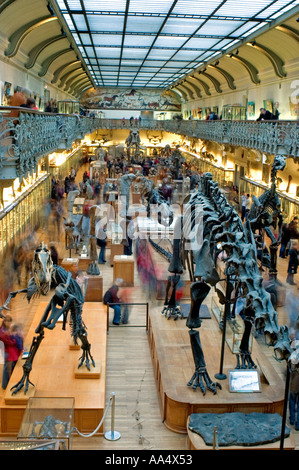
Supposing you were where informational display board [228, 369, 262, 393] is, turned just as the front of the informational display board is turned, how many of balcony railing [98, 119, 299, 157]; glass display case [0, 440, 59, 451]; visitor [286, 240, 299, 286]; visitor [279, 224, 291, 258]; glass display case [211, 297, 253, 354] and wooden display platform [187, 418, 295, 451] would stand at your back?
4

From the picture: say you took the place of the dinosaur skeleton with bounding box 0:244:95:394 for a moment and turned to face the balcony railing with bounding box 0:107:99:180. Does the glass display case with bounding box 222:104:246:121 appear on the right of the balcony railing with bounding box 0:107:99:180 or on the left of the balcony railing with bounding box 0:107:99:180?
right

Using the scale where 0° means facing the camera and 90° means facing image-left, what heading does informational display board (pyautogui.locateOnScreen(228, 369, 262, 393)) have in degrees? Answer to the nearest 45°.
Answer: approximately 0°

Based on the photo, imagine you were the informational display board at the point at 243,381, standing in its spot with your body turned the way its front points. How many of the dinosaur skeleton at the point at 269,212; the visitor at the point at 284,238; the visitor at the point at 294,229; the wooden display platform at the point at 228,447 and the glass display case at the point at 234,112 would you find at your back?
4

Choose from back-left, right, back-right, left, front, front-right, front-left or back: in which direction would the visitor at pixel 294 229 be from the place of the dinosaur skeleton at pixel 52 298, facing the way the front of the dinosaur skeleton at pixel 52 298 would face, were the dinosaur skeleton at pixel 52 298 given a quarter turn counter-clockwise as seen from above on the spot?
left
